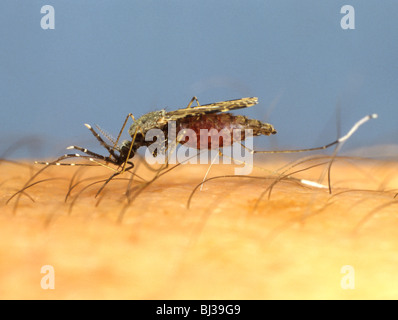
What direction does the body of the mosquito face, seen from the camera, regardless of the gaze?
to the viewer's left
